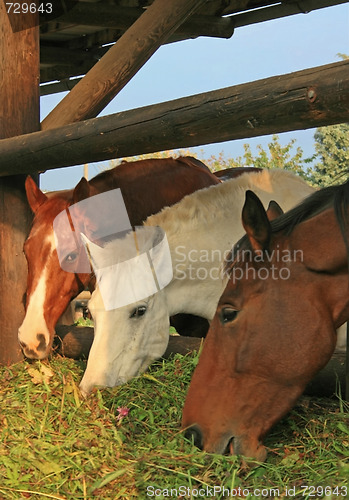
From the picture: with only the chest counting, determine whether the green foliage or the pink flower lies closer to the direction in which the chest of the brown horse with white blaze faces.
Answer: the pink flower

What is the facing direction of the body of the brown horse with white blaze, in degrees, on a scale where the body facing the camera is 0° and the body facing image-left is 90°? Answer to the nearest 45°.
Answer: approximately 45°

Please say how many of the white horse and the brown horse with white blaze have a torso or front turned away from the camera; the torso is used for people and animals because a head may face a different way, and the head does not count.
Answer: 0

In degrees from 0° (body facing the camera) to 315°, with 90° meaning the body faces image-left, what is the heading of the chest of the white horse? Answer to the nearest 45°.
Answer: approximately 45°

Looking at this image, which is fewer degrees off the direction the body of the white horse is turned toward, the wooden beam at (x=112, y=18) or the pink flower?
the pink flower

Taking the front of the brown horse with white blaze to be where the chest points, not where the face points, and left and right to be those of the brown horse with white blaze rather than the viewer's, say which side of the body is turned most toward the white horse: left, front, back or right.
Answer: left

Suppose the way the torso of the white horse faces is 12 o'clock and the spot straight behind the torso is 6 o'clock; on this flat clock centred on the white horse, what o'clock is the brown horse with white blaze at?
The brown horse with white blaze is roughly at 3 o'clock from the white horse.

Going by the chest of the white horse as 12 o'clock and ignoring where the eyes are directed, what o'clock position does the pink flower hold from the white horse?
The pink flower is roughly at 11 o'clock from the white horse.

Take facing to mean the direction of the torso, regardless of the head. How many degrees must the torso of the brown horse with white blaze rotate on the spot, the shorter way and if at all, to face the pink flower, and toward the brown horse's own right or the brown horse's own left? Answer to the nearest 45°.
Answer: approximately 45° to the brown horse's own left

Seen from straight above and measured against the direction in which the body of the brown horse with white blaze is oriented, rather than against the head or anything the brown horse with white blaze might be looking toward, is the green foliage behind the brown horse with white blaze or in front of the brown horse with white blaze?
behind
